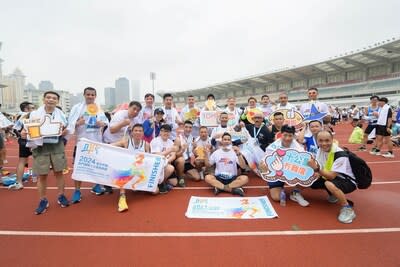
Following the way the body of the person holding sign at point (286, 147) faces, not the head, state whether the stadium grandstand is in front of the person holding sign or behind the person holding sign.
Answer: behind

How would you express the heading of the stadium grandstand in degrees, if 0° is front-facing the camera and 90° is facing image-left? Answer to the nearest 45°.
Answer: approximately 45°

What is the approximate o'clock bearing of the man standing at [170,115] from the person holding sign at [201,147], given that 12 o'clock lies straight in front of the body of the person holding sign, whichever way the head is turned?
The man standing is roughly at 4 o'clock from the person holding sign.

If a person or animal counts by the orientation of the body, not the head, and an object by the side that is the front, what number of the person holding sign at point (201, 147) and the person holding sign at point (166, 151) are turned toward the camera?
2

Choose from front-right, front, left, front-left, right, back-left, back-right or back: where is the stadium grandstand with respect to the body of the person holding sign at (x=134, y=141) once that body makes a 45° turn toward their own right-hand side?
back
